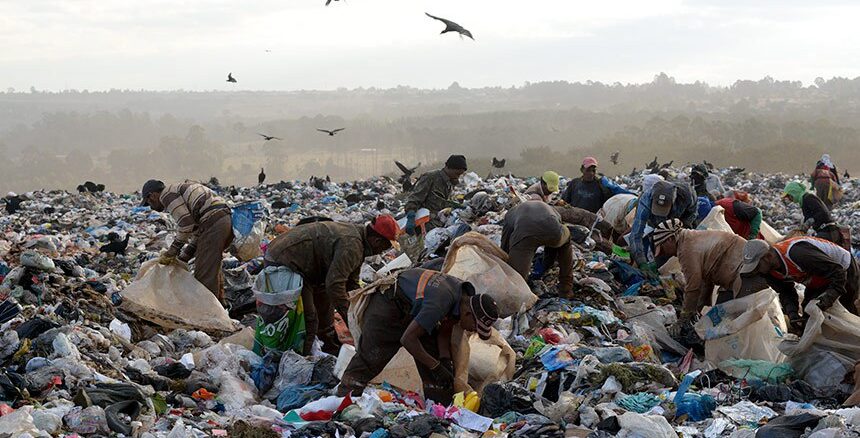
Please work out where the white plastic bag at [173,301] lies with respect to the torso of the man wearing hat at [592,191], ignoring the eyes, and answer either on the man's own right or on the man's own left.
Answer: on the man's own right

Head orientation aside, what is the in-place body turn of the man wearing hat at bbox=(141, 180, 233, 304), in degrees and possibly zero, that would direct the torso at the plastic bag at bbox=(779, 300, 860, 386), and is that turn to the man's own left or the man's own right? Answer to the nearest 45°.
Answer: approximately 135° to the man's own left

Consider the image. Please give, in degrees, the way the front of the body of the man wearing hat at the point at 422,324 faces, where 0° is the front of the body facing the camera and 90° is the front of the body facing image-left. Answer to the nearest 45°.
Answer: approximately 270°

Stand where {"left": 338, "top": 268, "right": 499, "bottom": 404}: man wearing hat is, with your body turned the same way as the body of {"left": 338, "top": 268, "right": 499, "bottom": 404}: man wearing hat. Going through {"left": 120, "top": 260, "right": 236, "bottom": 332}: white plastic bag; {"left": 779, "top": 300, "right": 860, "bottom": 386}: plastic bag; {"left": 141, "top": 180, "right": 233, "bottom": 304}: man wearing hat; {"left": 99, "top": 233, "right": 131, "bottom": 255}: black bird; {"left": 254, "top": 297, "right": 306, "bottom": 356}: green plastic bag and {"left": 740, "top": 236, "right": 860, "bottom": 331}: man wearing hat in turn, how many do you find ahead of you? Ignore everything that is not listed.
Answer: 2

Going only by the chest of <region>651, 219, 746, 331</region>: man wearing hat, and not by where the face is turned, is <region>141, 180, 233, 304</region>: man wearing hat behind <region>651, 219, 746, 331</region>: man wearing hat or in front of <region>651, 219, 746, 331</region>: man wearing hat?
in front

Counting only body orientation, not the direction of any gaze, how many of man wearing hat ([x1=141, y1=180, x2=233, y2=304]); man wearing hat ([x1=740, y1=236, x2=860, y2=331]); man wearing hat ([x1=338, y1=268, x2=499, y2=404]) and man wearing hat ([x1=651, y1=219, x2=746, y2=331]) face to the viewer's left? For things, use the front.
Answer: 3

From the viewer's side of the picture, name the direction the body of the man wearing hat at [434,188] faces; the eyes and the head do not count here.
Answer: to the viewer's right

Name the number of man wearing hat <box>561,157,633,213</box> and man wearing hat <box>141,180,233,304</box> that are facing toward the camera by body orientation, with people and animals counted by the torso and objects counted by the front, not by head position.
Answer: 1

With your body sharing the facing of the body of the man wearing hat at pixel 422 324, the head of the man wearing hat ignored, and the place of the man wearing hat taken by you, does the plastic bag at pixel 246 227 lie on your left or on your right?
on your left

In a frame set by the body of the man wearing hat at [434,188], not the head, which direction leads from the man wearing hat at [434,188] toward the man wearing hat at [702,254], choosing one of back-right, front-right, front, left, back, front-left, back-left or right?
front-right

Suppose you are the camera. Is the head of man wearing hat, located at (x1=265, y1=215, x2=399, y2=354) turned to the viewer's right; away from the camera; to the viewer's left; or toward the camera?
to the viewer's right

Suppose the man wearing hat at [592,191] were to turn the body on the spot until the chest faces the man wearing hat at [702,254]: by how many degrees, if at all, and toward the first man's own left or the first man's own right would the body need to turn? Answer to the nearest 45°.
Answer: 0° — they already face them

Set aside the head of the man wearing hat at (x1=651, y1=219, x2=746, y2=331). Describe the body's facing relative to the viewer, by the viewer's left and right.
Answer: facing to the left of the viewer
